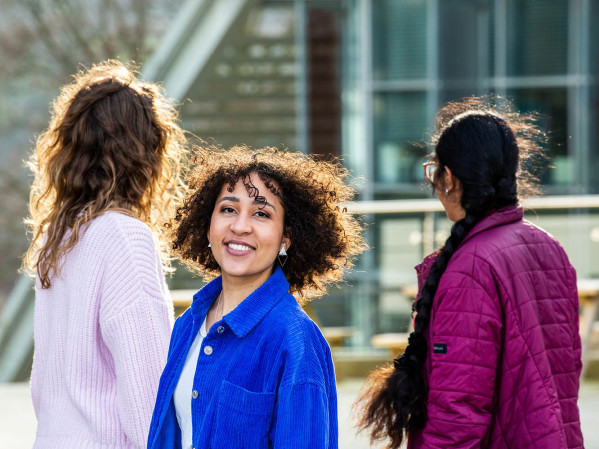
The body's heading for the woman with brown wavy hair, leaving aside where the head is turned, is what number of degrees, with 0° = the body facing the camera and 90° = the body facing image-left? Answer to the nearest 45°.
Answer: approximately 225°

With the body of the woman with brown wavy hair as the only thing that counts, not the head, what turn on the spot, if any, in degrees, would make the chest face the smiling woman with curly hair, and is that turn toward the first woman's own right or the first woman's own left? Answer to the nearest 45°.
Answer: approximately 90° to the first woman's own right

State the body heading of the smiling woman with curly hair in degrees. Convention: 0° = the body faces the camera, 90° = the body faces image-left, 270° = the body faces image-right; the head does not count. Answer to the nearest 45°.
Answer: approximately 45°

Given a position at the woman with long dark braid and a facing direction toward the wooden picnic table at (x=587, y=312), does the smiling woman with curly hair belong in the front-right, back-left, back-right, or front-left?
back-left

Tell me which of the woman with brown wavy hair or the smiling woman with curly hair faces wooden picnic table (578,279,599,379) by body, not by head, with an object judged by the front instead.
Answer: the woman with brown wavy hair

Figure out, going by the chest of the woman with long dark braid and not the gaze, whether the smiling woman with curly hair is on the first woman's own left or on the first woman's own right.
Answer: on the first woman's own left

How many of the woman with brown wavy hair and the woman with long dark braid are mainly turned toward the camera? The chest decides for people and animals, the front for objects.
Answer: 0

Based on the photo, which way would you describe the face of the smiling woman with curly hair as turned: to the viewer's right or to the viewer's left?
to the viewer's left

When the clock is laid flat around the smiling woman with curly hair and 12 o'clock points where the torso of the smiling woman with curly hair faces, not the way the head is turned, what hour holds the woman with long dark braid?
The woman with long dark braid is roughly at 7 o'clock from the smiling woman with curly hair.

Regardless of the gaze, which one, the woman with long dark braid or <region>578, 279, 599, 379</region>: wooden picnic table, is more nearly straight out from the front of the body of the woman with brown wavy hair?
the wooden picnic table

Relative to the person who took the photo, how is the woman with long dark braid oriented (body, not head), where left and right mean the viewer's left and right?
facing away from the viewer and to the left of the viewer

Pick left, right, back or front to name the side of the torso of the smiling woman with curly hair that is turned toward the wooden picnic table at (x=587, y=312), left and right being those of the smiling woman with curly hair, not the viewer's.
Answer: back

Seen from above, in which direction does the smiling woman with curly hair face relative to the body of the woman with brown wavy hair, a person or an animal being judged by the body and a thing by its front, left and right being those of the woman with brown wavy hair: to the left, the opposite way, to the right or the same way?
the opposite way

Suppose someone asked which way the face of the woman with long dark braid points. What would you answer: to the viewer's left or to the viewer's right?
to the viewer's left

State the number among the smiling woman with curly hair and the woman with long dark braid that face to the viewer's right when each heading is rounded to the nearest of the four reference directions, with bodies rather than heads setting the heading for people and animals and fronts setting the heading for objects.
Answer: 0
